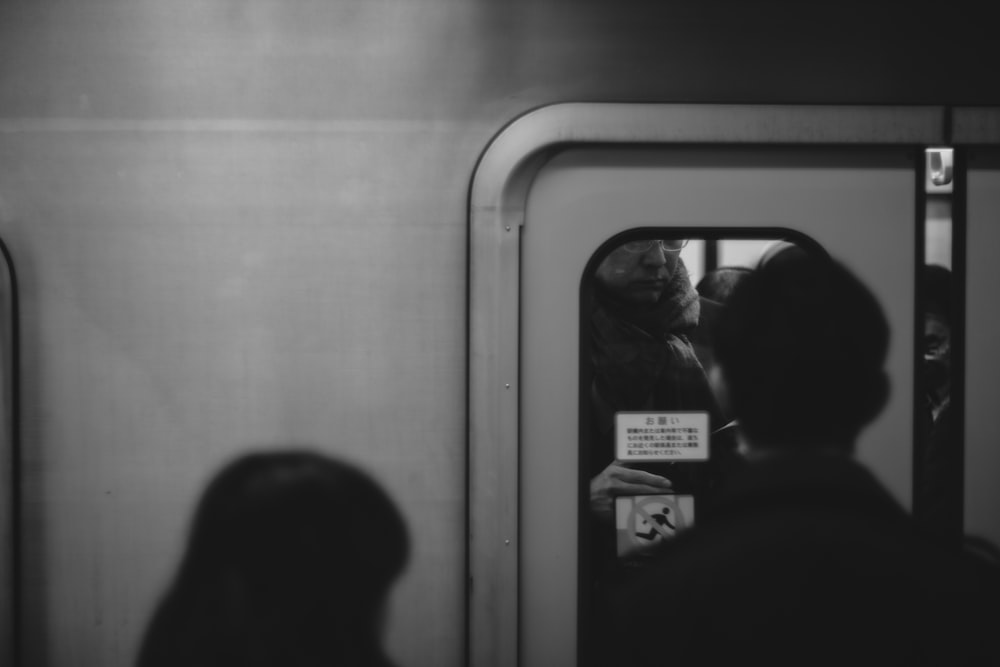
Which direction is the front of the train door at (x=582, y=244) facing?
toward the camera

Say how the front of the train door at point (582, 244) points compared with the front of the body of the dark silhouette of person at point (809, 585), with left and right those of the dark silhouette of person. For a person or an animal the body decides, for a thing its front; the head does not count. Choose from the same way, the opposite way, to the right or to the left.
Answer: the opposite way

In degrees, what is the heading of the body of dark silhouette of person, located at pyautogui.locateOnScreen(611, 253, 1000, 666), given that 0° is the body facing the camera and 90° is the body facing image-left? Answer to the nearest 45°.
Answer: approximately 180°

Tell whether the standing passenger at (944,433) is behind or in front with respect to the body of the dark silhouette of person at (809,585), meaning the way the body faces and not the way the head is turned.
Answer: in front

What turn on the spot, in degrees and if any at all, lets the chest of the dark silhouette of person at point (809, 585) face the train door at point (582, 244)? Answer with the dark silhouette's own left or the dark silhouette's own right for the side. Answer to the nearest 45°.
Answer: approximately 45° to the dark silhouette's own left

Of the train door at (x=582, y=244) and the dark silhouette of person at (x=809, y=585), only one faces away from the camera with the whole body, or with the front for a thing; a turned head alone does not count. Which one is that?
the dark silhouette of person

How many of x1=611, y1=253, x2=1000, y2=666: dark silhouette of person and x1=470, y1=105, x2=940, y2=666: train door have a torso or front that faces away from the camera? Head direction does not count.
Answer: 1

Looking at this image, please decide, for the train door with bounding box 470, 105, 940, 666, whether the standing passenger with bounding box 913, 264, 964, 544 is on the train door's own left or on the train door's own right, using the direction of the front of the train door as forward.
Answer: on the train door's own left

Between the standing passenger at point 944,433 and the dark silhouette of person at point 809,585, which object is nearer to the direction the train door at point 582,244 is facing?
the dark silhouette of person

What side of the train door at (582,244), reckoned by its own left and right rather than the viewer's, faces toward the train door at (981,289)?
left

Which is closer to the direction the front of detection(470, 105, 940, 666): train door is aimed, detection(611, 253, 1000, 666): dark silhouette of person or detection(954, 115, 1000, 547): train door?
the dark silhouette of person

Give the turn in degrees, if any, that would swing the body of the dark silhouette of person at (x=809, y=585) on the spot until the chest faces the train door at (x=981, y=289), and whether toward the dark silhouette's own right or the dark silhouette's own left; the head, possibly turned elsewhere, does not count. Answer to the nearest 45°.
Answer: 0° — they already face it

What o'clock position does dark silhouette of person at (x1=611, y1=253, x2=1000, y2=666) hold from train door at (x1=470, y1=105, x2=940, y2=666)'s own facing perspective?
The dark silhouette of person is roughly at 11 o'clock from the train door.
